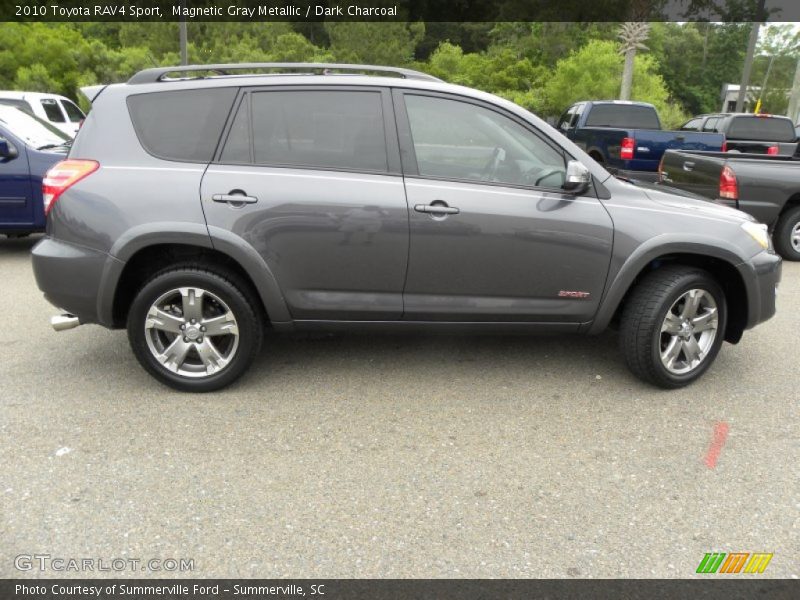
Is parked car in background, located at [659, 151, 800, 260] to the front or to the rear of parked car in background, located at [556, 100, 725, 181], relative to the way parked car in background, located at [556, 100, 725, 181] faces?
to the rear

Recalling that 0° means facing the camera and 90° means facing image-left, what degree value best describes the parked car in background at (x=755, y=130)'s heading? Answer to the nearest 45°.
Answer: approximately 135°

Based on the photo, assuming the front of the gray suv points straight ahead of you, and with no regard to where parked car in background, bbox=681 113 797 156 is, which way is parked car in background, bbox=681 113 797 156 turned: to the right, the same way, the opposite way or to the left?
to the left

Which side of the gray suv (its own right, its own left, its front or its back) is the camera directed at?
right

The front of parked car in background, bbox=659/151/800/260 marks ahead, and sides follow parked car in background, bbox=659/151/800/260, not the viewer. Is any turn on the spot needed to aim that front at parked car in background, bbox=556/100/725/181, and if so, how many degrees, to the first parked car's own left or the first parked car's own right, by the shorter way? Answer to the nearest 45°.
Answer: approximately 90° to the first parked car's own left

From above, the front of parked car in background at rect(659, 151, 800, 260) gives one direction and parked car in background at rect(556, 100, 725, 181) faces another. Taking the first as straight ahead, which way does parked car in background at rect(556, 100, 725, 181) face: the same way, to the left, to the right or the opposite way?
to the left

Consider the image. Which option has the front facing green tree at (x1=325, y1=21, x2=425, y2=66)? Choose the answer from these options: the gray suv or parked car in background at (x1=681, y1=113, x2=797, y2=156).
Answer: the parked car in background

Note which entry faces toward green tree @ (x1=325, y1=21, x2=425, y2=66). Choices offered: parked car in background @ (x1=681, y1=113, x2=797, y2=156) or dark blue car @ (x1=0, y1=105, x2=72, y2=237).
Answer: the parked car in background

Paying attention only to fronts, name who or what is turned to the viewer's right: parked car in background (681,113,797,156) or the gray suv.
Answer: the gray suv

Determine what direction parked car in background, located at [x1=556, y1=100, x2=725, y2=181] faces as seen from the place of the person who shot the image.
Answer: facing away from the viewer and to the left of the viewer

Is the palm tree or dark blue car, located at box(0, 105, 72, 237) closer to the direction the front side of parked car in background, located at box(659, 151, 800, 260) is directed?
the palm tree

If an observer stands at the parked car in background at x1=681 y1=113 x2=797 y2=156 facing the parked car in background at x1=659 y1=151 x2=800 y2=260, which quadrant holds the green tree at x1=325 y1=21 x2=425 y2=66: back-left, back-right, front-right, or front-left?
back-right

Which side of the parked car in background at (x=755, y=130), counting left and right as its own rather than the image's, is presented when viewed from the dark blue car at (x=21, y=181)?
left

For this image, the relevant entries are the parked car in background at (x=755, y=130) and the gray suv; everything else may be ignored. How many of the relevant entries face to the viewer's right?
1

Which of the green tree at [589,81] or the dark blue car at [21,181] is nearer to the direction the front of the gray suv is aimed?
the green tree

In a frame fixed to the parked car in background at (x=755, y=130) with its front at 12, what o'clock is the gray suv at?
The gray suv is roughly at 8 o'clock from the parked car in background.

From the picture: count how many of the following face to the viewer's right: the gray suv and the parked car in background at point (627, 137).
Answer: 1
